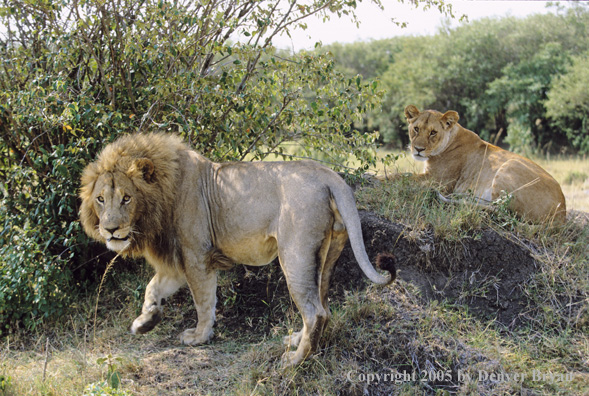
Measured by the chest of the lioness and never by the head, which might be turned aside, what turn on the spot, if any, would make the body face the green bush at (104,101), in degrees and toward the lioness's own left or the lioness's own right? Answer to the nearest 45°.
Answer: approximately 45° to the lioness's own left

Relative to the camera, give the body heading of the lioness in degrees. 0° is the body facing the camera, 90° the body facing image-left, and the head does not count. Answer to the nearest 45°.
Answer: approximately 90°

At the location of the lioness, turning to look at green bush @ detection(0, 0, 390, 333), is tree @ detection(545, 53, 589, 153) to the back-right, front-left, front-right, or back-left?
back-right

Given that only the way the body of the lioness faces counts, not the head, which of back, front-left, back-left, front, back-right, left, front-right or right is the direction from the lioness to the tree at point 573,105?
right

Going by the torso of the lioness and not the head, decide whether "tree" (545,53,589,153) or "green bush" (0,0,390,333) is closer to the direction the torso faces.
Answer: the green bush

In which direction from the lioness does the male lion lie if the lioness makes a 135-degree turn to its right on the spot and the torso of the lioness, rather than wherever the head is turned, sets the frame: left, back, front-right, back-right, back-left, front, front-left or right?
back
